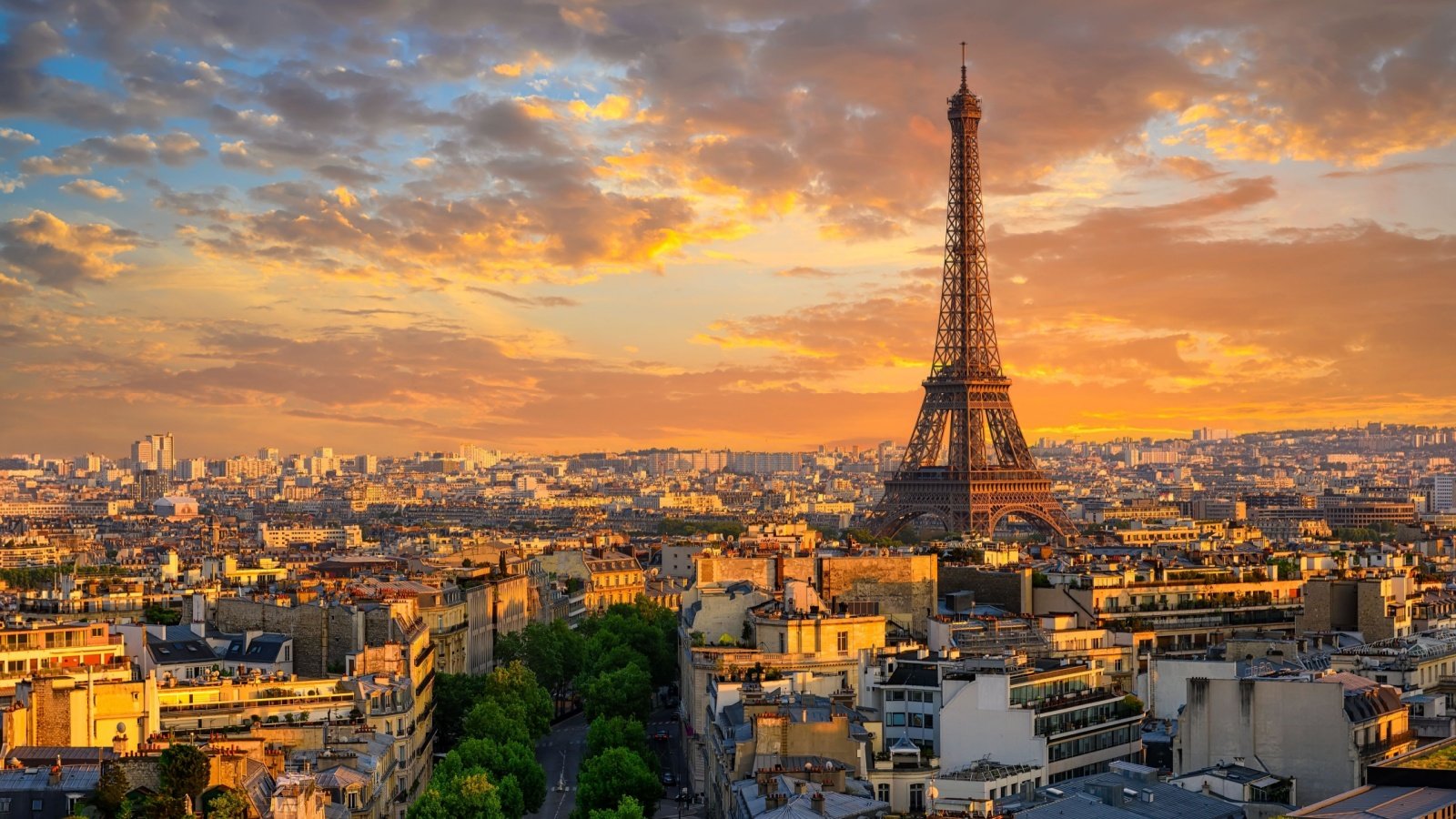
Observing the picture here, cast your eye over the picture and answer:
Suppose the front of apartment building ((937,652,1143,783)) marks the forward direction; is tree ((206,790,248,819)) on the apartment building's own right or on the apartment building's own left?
on the apartment building's own right

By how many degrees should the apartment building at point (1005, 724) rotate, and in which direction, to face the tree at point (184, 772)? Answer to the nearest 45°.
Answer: approximately 90° to its right

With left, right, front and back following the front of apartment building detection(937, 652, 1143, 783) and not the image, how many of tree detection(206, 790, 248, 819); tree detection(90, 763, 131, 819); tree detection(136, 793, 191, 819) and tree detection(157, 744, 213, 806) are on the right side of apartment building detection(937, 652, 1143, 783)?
4

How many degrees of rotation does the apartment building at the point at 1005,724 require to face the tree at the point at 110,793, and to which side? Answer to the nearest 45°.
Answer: approximately 90° to its right

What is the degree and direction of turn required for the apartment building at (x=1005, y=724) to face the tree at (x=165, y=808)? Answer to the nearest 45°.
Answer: approximately 90° to its right

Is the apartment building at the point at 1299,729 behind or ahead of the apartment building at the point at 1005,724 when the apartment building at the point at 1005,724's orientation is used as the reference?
ahead
